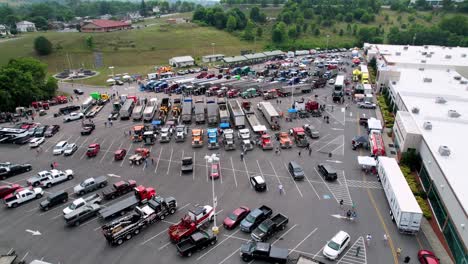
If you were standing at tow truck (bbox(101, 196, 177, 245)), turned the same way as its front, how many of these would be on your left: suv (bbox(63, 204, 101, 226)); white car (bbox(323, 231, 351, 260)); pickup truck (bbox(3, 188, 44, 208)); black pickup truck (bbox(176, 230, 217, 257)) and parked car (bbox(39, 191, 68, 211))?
3

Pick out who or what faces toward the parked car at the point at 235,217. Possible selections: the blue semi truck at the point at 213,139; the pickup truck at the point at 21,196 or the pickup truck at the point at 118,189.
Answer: the blue semi truck

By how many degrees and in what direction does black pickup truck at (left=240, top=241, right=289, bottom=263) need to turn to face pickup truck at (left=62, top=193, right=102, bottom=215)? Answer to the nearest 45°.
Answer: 0° — it already faces it

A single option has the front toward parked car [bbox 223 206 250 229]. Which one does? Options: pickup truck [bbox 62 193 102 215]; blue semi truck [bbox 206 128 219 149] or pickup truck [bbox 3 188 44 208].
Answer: the blue semi truck

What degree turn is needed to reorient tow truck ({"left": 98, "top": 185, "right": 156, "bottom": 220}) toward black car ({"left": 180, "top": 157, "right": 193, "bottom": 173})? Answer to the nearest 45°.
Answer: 0° — it already faces it

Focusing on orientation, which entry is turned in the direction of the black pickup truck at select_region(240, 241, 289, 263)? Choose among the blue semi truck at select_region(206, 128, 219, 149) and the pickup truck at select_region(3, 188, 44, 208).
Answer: the blue semi truck

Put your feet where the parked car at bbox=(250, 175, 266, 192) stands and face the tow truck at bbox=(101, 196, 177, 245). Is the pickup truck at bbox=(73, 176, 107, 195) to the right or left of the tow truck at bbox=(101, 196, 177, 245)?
right
